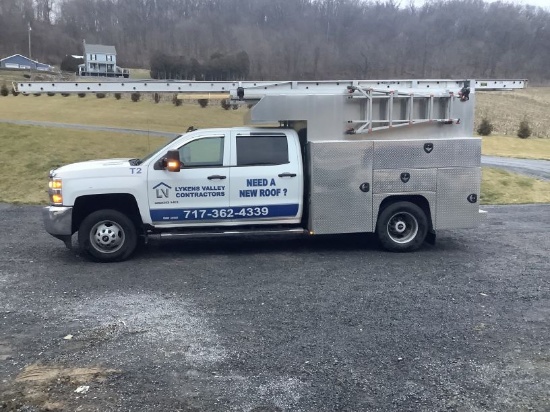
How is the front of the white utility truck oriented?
to the viewer's left
